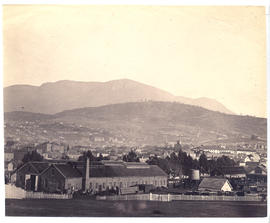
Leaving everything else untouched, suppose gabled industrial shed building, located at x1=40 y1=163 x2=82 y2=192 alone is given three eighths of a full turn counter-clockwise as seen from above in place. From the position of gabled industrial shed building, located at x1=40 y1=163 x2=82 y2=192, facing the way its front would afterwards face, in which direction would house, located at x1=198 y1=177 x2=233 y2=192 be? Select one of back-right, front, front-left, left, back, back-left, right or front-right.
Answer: front

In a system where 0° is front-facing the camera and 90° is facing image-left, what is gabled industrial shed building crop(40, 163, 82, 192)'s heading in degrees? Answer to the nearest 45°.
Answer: approximately 45°
